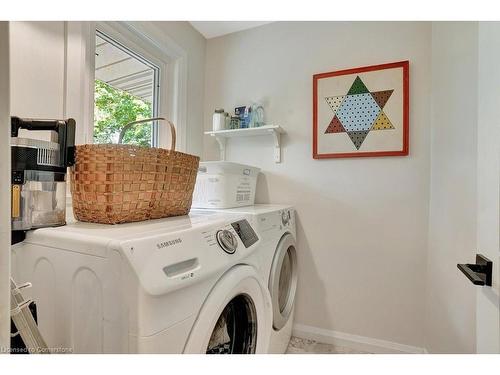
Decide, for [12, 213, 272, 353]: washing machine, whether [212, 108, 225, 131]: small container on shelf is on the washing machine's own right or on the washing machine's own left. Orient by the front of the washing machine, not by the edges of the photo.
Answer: on the washing machine's own left

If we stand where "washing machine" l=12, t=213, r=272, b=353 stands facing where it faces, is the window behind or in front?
behind

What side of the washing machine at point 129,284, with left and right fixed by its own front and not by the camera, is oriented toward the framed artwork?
left

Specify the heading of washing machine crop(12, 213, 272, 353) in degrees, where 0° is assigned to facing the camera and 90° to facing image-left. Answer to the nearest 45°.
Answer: approximately 315°

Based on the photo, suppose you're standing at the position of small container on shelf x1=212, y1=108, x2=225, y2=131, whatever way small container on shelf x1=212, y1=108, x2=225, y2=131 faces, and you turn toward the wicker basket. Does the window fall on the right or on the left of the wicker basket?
right

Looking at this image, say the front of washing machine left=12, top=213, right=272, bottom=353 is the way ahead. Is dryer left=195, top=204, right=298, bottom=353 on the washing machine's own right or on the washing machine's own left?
on the washing machine's own left
